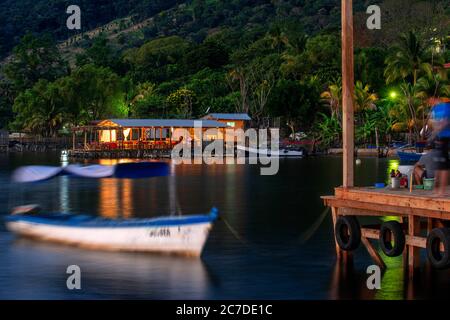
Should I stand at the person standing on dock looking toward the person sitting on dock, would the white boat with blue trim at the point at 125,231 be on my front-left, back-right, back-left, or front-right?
front-left

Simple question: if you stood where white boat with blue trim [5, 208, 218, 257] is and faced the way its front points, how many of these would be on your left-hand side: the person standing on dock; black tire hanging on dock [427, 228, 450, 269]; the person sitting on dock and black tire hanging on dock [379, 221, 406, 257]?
0

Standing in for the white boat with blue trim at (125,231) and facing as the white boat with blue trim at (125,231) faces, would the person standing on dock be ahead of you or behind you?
ahead

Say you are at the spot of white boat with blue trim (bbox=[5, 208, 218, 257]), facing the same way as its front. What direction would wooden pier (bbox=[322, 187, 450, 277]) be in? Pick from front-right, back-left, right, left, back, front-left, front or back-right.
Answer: front-right

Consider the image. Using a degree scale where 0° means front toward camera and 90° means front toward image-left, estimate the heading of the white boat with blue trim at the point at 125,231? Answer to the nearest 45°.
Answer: approximately 270°

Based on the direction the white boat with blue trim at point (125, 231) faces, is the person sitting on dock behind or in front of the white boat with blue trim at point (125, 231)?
in front

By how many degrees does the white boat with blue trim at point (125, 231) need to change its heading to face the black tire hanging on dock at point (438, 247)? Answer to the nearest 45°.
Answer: approximately 45° to its right
